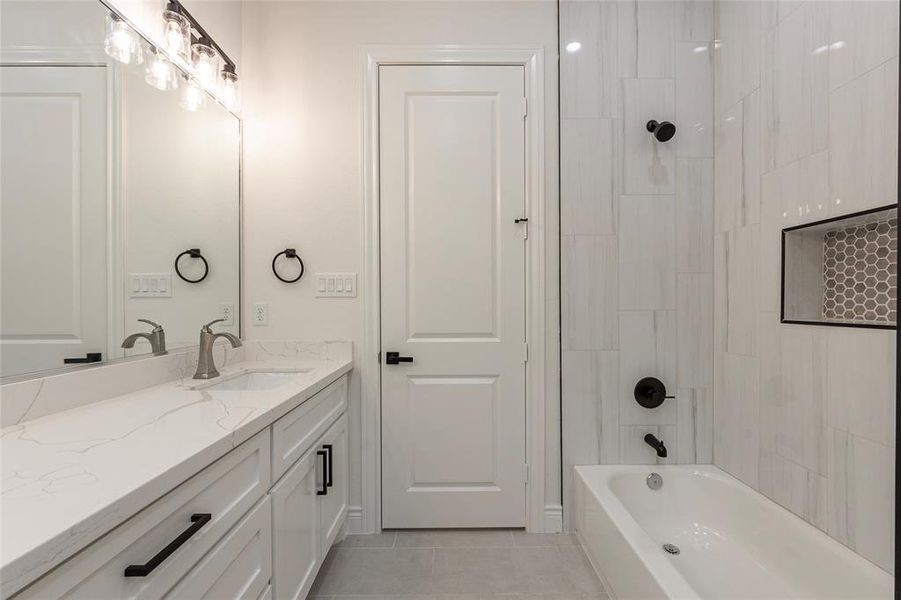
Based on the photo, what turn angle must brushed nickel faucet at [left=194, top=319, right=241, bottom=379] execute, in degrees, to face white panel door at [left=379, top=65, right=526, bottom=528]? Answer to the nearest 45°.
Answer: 0° — it already faces it

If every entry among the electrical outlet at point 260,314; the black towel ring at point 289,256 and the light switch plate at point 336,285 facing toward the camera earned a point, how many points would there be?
3

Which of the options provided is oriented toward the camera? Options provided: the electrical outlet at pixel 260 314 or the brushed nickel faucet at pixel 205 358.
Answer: the electrical outlet

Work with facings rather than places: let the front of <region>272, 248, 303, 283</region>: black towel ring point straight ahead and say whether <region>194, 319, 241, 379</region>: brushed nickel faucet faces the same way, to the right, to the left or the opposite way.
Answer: to the left

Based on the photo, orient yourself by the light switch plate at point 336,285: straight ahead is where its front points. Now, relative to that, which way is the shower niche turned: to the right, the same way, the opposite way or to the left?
to the right

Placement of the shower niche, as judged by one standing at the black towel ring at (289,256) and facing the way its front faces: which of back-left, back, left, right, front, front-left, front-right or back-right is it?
front-left

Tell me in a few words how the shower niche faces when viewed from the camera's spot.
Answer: facing the viewer and to the left of the viewer

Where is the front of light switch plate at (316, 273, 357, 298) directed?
toward the camera

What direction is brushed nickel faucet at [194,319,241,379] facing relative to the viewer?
to the viewer's right

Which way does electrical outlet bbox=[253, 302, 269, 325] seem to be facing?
toward the camera

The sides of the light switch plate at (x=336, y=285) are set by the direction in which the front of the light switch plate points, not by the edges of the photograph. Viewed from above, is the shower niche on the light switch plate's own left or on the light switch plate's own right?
on the light switch plate's own left

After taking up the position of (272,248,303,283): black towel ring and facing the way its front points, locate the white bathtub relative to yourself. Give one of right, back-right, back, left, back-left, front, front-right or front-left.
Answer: front-left

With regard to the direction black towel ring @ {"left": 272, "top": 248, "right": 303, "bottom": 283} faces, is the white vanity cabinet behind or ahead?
ahead

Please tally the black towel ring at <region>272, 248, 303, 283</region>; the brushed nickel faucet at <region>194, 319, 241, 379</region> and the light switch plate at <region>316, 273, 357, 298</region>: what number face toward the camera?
2
